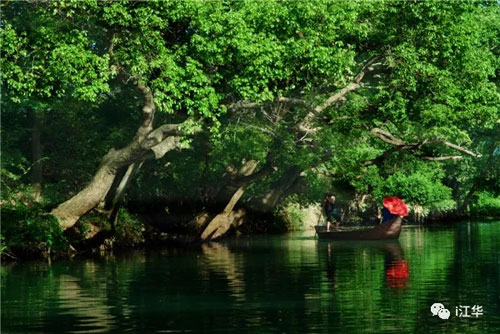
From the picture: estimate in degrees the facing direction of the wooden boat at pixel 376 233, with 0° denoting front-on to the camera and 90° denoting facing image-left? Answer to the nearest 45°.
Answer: approximately 270°
